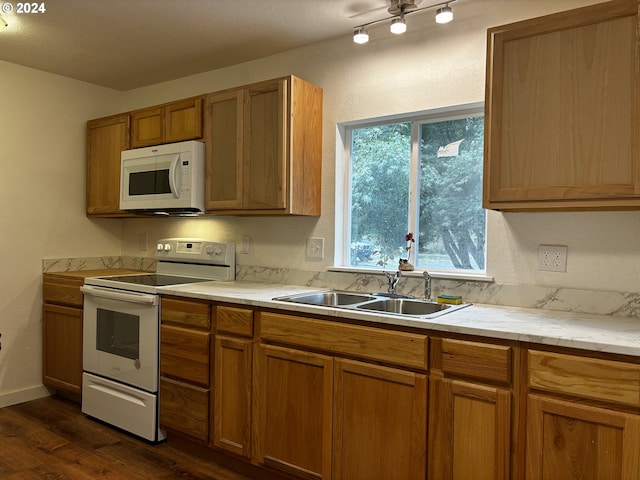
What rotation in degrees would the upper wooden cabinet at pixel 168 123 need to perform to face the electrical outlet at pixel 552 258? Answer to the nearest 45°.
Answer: approximately 90° to its left

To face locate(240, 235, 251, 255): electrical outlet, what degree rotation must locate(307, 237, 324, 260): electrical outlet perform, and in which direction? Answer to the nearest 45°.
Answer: approximately 90° to its right

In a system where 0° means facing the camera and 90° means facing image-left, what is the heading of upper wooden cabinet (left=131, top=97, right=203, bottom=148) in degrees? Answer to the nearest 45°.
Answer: approximately 45°

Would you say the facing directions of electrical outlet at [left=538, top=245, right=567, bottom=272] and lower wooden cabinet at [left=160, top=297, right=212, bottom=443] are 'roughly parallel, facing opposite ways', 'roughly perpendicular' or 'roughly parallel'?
roughly parallel

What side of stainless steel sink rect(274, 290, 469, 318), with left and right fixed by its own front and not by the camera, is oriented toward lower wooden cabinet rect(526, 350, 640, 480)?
left

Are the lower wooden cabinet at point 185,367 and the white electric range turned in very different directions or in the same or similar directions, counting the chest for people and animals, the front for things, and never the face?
same or similar directions

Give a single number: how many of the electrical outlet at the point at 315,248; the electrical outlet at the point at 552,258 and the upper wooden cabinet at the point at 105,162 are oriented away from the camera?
0

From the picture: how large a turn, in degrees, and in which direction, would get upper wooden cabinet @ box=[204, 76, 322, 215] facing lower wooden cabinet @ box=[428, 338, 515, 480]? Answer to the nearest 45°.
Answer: approximately 90° to its left

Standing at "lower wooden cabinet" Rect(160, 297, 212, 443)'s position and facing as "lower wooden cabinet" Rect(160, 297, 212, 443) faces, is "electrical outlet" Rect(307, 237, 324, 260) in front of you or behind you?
behind

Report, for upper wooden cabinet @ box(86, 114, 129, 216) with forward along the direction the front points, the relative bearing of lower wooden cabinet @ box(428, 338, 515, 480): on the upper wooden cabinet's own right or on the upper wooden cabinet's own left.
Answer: on the upper wooden cabinet's own left

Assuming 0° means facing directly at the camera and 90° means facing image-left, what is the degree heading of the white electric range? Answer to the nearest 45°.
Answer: approximately 45°

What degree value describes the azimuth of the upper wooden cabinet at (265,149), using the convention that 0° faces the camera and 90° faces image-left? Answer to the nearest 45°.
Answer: approximately 45°

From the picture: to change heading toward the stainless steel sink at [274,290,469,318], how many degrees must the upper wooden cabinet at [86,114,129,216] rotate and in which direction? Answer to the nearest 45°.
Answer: approximately 90° to its left

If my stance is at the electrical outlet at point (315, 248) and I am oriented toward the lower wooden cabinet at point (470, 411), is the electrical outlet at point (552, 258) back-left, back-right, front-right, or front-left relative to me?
front-left

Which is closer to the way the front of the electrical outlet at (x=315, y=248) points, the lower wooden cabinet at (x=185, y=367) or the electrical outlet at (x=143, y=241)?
the lower wooden cabinet
